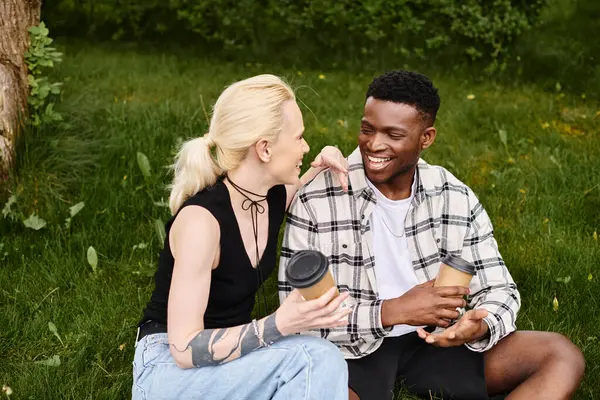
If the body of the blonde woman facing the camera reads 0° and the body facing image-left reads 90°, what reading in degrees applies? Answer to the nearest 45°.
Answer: approximately 315°

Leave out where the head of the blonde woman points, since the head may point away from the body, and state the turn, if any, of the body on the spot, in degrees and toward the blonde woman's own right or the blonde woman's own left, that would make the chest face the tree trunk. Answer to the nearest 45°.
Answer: approximately 180°

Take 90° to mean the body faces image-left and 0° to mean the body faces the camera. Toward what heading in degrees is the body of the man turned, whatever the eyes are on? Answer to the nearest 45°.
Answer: approximately 0°

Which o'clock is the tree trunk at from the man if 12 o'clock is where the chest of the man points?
The tree trunk is roughly at 4 o'clock from the man.

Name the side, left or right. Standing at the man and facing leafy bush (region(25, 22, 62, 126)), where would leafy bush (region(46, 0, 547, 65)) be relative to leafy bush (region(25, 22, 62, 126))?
right

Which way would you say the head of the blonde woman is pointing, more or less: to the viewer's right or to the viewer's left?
to the viewer's right
